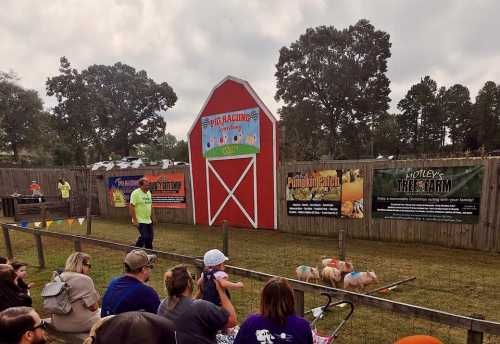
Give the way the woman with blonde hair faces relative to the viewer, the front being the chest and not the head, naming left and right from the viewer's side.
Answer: facing away from the viewer and to the right of the viewer

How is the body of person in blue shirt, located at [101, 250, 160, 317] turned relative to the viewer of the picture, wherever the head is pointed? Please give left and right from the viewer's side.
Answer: facing away from the viewer and to the right of the viewer

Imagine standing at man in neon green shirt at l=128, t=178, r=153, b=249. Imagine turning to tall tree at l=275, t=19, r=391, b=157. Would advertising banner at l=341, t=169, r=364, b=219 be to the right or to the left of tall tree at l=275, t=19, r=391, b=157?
right

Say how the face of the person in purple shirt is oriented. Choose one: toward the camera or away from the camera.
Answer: away from the camera

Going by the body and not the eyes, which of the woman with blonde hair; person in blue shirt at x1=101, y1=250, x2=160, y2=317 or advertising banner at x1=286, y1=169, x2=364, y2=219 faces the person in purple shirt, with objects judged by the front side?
the advertising banner

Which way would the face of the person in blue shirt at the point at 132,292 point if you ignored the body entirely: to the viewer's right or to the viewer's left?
to the viewer's right

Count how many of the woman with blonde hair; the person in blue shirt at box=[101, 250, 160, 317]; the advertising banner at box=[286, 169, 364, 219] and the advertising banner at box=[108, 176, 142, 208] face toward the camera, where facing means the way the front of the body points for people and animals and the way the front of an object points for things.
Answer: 2

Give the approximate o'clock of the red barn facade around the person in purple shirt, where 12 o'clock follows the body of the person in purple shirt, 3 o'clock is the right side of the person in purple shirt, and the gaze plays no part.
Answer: The red barn facade is roughly at 12 o'clock from the person in purple shirt.

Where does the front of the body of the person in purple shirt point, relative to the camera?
away from the camera

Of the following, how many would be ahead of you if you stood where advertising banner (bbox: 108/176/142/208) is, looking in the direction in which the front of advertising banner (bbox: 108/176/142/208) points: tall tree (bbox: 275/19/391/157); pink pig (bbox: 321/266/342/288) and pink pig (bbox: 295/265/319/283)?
2

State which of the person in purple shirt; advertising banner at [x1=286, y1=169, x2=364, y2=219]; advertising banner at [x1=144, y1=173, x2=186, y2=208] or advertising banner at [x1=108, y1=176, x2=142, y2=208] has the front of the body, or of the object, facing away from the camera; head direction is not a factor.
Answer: the person in purple shirt
